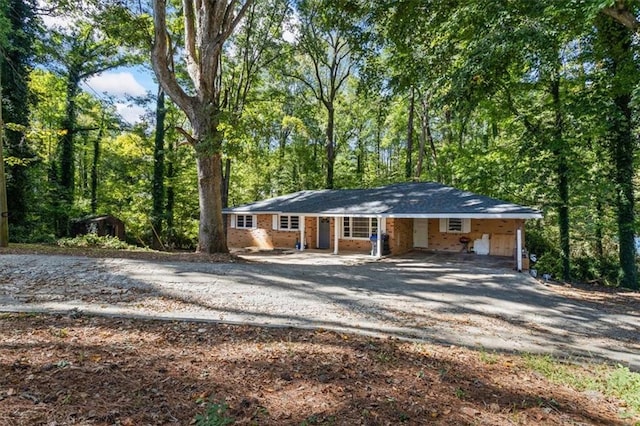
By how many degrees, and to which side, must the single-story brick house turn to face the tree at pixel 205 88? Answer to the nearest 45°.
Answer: approximately 45° to its right

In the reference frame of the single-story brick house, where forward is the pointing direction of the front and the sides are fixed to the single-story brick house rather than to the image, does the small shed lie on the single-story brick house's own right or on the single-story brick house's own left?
on the single-story brick house's own right

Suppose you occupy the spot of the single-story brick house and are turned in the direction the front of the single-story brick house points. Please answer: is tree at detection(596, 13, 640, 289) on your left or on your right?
on your left

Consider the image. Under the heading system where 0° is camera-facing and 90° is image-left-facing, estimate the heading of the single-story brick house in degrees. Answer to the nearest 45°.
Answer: approximately 0°

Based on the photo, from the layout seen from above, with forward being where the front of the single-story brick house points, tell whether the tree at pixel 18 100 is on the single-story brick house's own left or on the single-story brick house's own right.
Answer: on the single-story brick house's own right

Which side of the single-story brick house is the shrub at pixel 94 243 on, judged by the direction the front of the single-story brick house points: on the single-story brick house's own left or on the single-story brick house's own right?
on the single-story brick house's own right

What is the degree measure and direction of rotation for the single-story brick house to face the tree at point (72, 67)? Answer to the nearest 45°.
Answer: approximately 90° to its right

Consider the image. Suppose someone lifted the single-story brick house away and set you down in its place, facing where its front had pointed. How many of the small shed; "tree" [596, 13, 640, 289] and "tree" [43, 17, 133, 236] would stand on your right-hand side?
2
